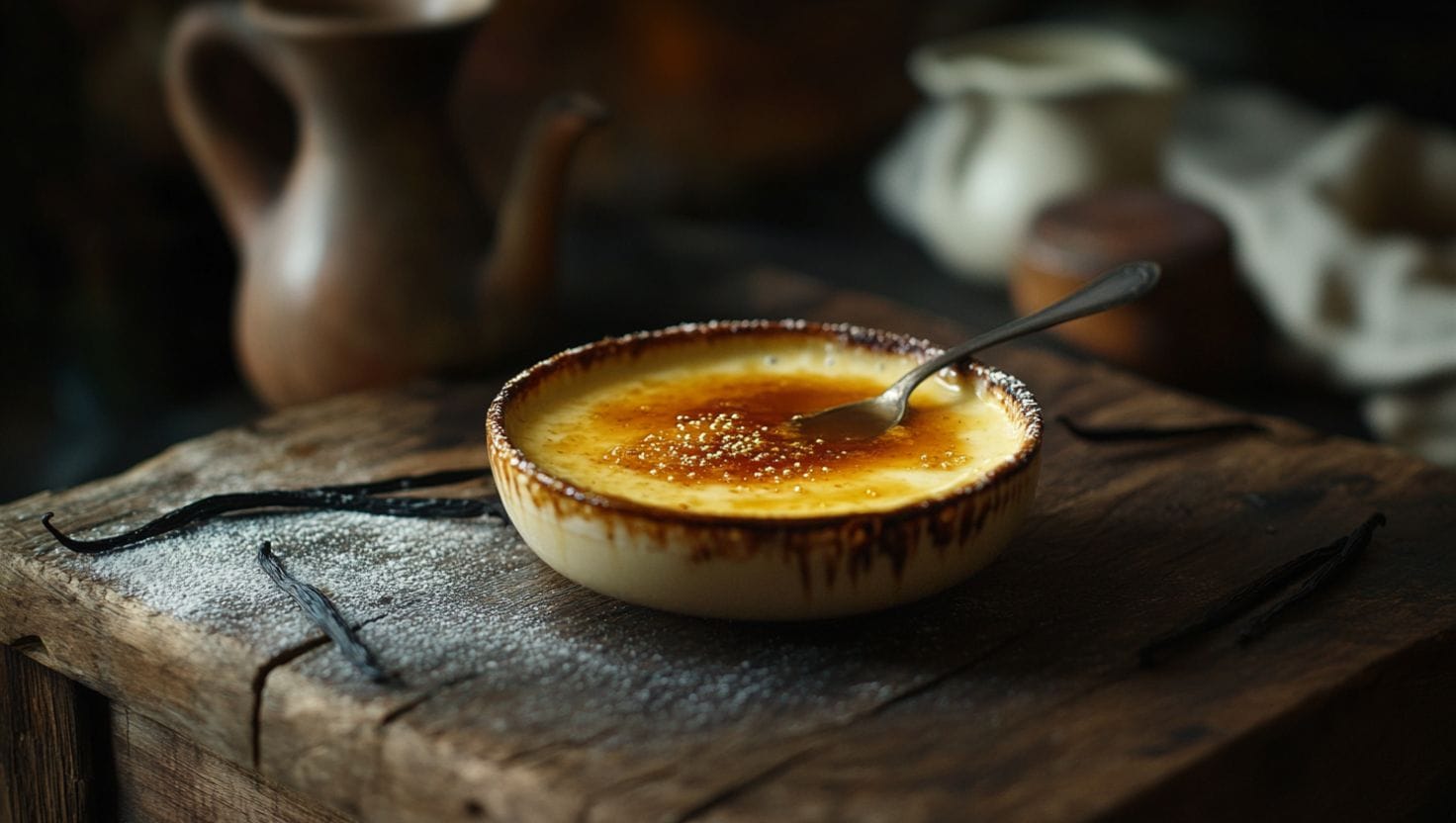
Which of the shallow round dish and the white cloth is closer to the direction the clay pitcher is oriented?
the white cloth

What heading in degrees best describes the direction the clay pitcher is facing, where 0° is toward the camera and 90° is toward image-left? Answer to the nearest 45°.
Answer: approximately 270°

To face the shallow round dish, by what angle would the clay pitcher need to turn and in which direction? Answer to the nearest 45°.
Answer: approximately 90° to its right

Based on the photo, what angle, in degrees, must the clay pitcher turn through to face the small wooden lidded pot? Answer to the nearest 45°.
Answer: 0° — it already faces it

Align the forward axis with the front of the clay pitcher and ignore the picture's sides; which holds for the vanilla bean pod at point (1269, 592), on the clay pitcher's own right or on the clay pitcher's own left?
on the clay pitcher's own right

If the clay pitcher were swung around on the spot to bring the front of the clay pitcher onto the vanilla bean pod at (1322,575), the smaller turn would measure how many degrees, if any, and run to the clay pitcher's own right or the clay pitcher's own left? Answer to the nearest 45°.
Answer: approximately 45° to the clay pitcher's own right

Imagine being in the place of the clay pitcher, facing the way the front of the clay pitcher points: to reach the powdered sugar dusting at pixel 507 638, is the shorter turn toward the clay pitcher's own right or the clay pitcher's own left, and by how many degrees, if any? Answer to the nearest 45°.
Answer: approximately 90° to the clay pitcher's own right

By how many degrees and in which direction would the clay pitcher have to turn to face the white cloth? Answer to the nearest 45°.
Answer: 0° — it already faces it
